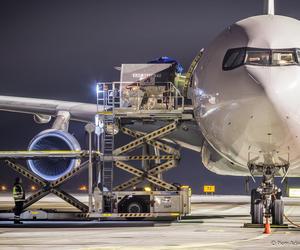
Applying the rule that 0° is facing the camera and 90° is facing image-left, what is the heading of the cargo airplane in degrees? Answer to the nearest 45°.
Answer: approximately 0°
